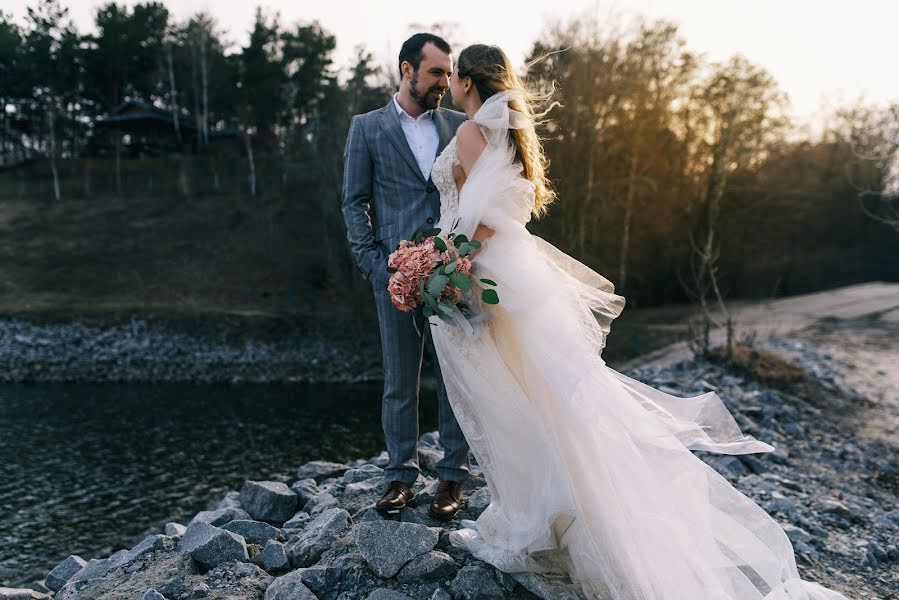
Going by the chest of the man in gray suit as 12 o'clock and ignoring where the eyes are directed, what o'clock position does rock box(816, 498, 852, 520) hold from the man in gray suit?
The rock is roughly at 10 o'clock from the man in gray suit.

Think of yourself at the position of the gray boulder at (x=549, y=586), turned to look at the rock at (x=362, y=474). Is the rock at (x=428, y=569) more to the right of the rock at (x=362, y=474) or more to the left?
left

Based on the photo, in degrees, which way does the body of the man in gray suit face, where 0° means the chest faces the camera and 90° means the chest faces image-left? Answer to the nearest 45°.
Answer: approximately 315°

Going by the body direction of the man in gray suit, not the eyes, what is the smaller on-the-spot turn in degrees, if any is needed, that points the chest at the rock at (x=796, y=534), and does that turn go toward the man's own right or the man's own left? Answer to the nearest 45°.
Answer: approximately 45° to the man's own left

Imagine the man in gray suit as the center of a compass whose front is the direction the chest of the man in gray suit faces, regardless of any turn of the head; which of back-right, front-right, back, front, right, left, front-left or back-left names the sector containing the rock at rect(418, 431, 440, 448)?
back-left
